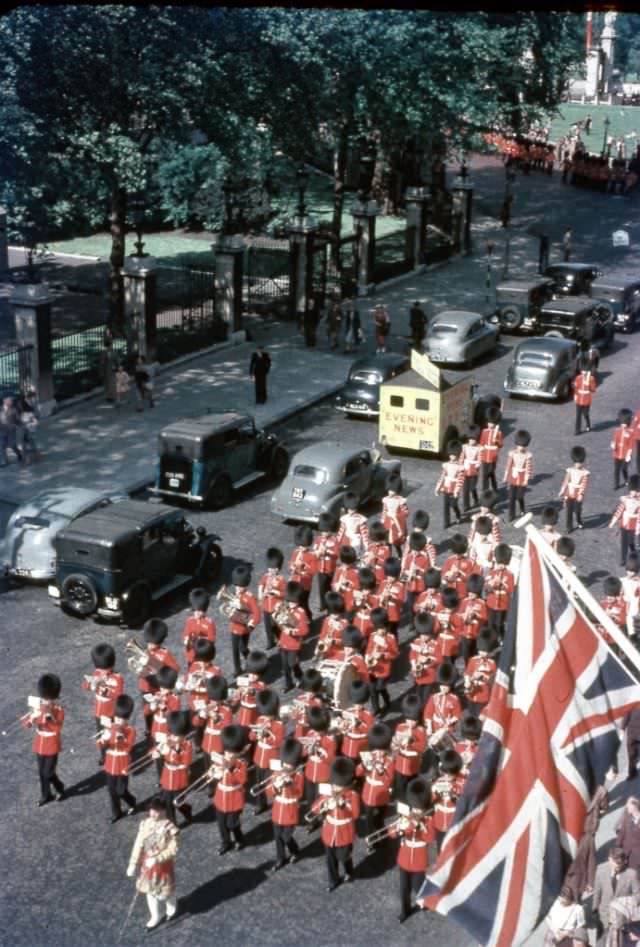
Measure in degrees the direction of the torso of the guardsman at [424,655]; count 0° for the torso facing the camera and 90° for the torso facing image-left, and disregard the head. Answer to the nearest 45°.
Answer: approximately 45°

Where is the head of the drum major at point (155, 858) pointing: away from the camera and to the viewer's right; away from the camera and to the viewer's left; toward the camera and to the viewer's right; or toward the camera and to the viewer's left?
toward the camera and to the viewer's left

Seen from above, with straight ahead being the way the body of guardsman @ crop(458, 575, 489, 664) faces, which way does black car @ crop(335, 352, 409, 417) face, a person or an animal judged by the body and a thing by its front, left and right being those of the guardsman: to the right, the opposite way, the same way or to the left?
the opposite way

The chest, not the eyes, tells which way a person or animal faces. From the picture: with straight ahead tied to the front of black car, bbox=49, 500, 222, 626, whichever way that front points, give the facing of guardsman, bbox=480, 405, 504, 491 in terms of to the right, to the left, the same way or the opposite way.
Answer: the opposite way

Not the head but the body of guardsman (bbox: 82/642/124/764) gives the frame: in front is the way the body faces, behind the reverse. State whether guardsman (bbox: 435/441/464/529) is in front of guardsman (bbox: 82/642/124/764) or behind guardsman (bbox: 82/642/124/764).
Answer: behind

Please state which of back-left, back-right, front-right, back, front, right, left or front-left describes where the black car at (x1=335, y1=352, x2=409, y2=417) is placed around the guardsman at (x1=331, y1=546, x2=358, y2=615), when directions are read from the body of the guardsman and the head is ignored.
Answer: back-right

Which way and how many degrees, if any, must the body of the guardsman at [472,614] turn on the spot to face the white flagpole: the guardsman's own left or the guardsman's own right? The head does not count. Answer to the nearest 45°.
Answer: approximately 45° to the guardsman's own left

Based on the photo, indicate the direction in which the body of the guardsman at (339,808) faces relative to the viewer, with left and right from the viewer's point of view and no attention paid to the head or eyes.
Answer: facing the viewer and to the left of the viewer

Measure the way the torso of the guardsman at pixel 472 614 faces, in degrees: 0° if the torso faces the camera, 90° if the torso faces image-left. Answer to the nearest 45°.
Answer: approximately 45°

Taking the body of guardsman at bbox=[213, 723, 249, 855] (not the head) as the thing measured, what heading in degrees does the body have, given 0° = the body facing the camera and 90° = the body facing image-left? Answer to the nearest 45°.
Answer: approximately 45°

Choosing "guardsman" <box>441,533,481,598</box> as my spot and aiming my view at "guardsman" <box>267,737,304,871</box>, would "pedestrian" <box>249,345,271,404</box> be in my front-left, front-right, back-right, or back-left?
back-right

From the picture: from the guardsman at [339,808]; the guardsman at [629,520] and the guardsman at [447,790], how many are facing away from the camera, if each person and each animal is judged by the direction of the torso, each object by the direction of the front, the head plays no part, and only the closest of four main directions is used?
0
